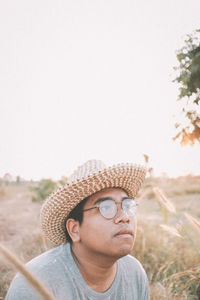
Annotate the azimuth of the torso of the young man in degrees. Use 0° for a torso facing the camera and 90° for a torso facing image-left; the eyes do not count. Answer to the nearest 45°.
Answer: approximately 315°

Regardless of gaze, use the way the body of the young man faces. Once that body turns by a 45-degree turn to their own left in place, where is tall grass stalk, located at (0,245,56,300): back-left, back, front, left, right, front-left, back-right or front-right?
right

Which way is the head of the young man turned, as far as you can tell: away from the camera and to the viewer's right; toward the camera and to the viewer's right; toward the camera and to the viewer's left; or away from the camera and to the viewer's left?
toward the camera and to the viewer's right
